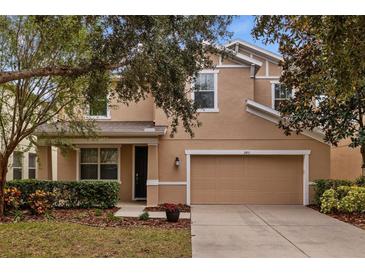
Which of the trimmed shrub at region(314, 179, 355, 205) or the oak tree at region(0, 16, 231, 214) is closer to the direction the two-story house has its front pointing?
the oak tree

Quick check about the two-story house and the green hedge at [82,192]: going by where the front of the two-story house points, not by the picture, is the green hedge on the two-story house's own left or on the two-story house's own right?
on the two-story house's own right

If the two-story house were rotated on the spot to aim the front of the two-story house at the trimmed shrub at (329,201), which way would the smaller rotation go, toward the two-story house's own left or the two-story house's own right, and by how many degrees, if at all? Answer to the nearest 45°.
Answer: approximately 45° to the two-story house's own left

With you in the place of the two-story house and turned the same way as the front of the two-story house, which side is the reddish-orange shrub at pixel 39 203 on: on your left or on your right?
on your right

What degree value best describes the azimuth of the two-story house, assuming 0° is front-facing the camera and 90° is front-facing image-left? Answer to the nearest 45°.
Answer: approximately 0°

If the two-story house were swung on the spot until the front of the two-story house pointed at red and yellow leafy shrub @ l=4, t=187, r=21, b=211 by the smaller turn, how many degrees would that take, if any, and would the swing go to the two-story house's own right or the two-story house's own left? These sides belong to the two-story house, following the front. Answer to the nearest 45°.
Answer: approximately 45° to the two-story house's own right

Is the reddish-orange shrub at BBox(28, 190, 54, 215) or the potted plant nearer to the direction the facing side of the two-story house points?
the potted plant

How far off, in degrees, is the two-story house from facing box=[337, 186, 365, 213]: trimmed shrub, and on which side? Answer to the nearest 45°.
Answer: approximately 45° to its left
